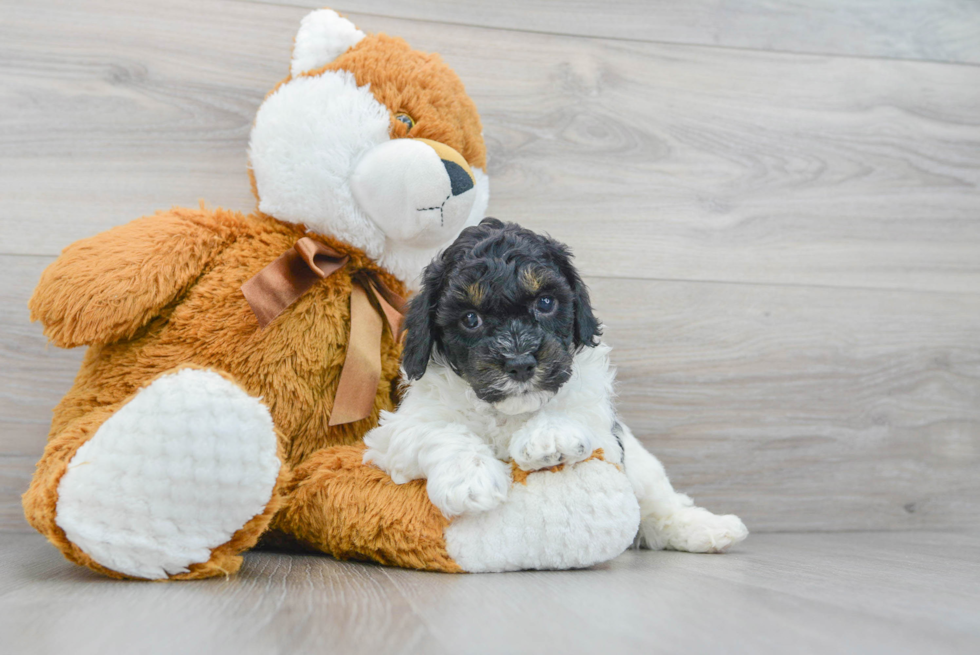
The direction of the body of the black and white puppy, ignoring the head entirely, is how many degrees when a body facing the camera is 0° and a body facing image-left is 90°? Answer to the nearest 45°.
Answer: approximately 0°

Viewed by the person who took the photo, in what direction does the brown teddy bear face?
facing the viewer and to the right of the viewer
